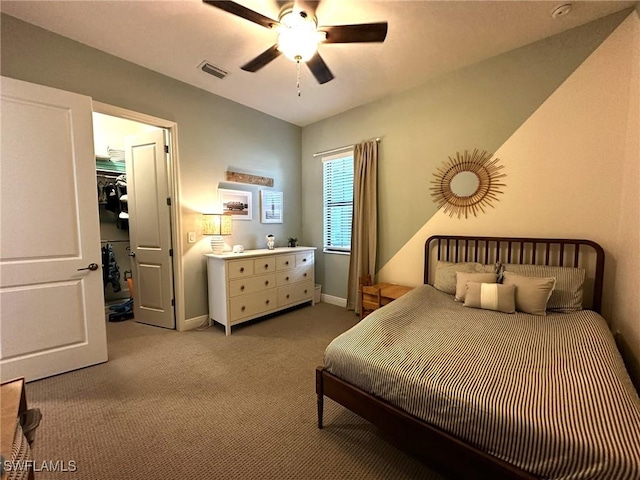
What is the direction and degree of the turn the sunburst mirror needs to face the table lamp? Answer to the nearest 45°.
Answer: approximately 45° to its right

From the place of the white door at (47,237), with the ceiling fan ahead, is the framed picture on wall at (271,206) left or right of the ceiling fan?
left

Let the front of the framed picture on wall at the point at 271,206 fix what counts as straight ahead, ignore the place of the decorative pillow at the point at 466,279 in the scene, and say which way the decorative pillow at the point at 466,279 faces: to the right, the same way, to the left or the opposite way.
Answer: to the right
